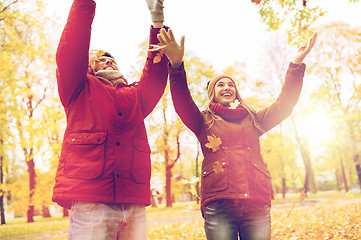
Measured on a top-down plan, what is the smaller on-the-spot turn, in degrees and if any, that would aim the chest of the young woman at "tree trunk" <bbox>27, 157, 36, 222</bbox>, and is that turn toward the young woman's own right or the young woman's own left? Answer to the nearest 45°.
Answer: approximately 135° to the young woman's own right

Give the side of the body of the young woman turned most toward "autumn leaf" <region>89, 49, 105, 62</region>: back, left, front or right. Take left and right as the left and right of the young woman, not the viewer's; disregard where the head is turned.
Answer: right

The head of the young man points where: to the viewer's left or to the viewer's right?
to the viewer's right

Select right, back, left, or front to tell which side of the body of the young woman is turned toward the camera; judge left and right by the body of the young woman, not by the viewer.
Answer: front

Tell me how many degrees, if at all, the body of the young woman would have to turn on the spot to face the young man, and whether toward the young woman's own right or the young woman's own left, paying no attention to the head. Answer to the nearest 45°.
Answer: approximately 45° to the young woman's own right

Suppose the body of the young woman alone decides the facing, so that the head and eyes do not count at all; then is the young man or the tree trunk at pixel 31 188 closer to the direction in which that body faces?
the young man
